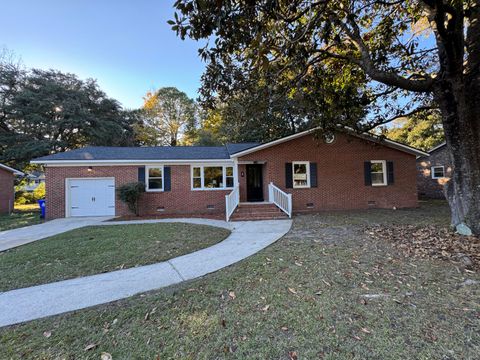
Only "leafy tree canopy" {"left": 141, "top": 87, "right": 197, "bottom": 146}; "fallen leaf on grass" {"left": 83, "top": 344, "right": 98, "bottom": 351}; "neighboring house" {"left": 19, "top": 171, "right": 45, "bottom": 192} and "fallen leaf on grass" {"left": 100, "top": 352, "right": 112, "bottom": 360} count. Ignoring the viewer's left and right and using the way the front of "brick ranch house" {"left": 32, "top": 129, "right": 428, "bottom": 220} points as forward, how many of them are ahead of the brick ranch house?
2

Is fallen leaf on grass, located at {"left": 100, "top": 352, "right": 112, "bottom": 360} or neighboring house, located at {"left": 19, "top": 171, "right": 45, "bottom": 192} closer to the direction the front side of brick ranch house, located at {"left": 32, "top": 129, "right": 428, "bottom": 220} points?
the fallen leaf on grass

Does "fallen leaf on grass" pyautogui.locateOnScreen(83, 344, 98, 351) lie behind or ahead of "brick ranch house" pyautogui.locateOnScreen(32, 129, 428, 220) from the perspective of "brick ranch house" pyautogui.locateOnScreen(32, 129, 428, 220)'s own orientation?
ahead

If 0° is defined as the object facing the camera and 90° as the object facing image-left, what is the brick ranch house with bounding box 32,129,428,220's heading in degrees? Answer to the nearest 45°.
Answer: approximately 0°

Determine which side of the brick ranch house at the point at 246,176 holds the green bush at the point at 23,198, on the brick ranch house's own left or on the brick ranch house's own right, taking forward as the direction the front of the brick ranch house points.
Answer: on the brick ranch house's own right

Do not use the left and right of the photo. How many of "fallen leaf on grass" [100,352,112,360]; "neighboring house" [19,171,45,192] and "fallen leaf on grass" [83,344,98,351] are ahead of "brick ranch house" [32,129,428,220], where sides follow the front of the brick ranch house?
2

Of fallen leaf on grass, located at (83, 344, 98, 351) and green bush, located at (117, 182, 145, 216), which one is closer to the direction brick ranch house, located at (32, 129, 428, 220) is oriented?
the fallen leaf on grass

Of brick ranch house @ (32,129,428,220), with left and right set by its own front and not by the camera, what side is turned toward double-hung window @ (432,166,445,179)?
left

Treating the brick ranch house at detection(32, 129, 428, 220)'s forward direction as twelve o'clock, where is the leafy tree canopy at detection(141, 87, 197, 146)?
The leafy tree canopy is roughly at 5 o'clock from the brick ranch house.

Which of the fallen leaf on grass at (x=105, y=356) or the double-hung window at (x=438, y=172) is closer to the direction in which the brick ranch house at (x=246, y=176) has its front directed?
the fallen leaf on grass

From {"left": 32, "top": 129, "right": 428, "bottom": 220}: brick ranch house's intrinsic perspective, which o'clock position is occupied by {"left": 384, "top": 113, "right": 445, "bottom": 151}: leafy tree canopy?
The leafy tree canopy is roughly at 8 o'clock from the brick ranch house.

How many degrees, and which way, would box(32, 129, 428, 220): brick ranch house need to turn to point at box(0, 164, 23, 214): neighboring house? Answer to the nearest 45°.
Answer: approximately 90° to its right

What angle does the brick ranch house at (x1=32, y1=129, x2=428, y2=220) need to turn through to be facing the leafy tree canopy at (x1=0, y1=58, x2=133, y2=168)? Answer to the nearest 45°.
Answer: approximately 135° to its right
